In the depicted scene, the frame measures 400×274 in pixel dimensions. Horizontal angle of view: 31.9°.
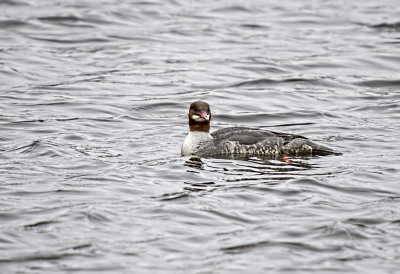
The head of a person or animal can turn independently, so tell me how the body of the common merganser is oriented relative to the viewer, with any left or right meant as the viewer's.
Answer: facing to the left of the viewer
